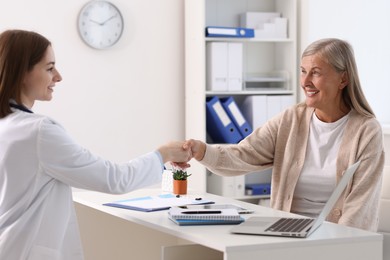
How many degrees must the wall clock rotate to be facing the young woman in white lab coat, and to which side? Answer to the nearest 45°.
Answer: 0° — it already faces them

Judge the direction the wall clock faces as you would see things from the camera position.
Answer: facing the viewer

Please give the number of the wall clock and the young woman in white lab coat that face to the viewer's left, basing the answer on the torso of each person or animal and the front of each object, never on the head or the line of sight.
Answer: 0

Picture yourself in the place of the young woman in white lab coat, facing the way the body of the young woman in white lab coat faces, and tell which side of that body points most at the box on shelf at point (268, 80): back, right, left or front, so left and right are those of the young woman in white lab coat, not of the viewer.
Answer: front

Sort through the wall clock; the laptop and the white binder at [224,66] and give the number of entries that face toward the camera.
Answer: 2

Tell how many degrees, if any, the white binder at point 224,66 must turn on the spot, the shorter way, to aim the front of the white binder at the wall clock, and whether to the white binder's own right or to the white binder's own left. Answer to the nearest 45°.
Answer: approximately 90° to the white binder's own right

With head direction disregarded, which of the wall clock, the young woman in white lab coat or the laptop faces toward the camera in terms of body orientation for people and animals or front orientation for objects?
the wall clock

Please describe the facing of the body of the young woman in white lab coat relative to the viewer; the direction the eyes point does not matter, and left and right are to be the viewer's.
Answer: facing away from the viewer and to the right of the viewer

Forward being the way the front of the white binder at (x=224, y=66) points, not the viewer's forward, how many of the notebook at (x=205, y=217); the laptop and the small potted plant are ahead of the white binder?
3

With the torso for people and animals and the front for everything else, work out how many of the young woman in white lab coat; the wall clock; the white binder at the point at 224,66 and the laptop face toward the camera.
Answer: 2

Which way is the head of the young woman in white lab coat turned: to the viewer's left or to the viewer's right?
to the viewer's right

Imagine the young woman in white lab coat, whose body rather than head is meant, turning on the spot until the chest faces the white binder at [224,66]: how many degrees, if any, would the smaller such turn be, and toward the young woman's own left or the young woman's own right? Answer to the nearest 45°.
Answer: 0° — they already face it

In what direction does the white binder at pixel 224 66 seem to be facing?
toward the camera

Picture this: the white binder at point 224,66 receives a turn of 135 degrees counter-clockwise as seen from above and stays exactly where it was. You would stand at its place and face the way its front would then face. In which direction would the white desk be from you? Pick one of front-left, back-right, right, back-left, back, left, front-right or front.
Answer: back-right
